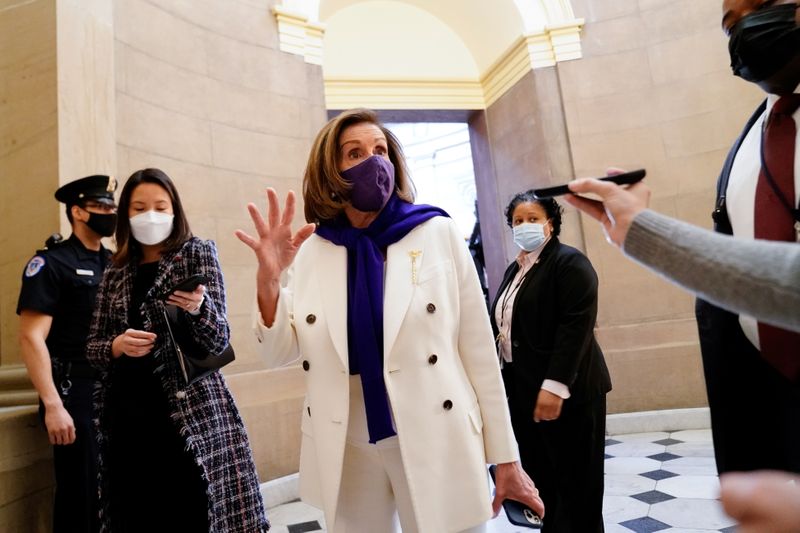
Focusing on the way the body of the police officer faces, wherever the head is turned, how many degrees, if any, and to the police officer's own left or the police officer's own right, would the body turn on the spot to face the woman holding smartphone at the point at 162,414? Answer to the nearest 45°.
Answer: approximately 45° to the police officer's own right

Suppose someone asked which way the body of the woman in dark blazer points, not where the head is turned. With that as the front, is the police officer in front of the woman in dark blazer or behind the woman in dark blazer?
in front

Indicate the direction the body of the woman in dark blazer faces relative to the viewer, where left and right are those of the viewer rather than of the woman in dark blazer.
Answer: facing the viewer and to the left of the viewer

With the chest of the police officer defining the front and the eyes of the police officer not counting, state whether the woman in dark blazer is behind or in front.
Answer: in front

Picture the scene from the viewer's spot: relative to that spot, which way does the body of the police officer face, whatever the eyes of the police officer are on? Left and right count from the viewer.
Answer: facing the viewer and to the right of the viewer

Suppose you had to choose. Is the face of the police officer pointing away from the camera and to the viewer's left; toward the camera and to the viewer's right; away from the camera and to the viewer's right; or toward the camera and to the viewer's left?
toward the camera and to the viewer's right

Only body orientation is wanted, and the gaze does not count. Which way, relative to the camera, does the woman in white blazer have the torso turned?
toward the camera

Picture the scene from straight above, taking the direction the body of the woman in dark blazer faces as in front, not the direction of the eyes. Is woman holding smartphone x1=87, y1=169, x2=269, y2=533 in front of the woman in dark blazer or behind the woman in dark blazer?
in front

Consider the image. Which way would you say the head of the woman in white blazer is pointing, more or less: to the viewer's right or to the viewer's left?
to the viewer's right

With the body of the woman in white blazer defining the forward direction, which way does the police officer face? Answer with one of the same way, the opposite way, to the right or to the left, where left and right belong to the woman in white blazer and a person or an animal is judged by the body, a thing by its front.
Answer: to the left

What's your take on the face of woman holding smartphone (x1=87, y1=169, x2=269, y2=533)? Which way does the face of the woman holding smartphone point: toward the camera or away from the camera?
toward the camera

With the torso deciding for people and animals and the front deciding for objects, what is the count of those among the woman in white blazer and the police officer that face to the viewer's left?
0

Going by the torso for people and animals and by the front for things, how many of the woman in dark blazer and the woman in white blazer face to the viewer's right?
0

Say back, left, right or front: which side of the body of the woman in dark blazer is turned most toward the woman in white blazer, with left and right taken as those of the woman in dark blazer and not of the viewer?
front

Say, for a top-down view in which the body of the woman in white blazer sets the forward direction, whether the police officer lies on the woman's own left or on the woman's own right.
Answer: on the woman's own right

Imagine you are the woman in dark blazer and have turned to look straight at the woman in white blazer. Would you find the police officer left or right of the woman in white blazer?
right
